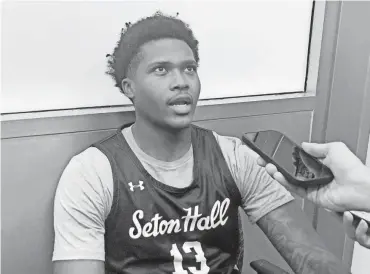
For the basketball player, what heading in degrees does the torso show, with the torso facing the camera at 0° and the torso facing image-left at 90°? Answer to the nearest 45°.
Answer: approximately 315°
